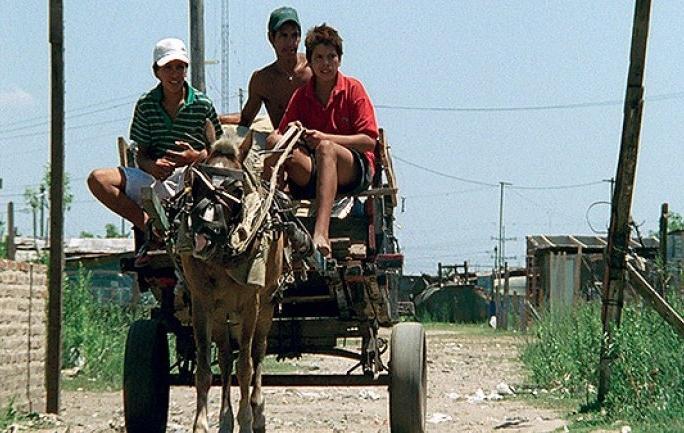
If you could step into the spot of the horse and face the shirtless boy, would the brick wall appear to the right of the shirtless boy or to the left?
left

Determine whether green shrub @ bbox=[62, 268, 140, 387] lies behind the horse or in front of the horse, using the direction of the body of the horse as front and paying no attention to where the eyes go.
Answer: behind

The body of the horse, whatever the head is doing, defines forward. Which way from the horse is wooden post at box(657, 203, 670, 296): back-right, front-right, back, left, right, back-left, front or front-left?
back-left

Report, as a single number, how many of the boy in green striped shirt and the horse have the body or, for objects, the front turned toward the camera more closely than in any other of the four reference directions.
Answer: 2

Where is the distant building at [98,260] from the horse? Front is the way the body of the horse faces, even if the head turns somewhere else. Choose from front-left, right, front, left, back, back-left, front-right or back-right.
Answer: back

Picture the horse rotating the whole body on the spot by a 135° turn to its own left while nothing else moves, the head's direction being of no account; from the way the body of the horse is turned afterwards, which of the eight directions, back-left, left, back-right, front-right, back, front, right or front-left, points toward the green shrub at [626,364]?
front

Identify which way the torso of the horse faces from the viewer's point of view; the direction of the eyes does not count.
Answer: toward the camera

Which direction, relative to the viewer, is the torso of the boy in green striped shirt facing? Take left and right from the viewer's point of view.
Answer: facing the viewer

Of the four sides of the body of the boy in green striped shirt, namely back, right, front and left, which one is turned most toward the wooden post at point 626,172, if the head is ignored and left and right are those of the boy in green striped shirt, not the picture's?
left
